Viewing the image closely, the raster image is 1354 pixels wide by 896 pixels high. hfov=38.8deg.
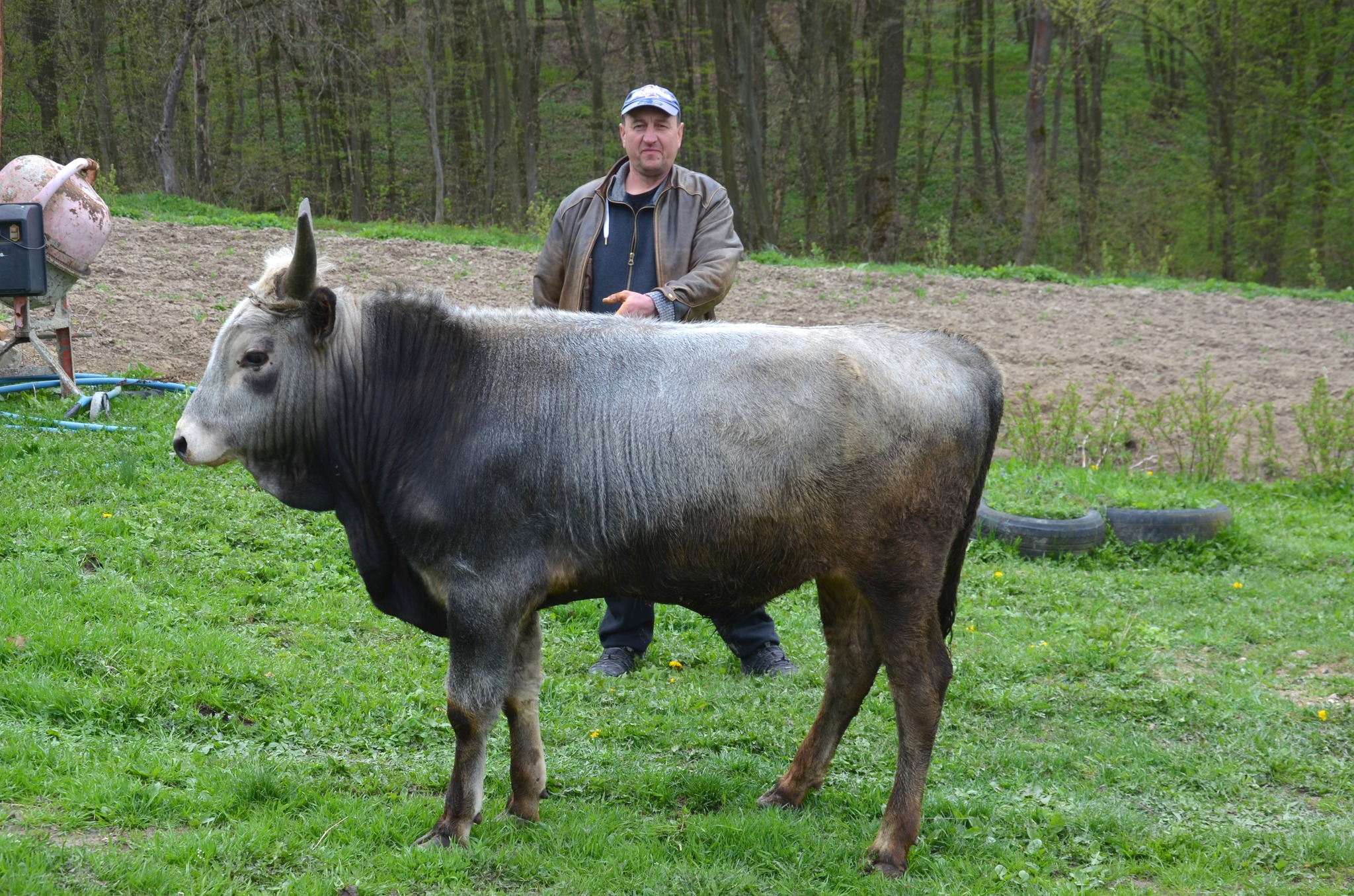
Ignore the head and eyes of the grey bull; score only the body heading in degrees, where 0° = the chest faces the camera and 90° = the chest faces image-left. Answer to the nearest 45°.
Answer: approximately 90°

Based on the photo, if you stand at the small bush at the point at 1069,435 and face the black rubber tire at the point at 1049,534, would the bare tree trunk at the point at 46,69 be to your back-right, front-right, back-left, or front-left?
back-right

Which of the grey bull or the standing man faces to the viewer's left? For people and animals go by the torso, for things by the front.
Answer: the grey bull

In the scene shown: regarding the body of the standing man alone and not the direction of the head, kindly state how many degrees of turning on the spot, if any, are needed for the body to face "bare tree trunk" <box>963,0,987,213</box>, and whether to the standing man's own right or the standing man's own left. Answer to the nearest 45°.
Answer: approximately 180°

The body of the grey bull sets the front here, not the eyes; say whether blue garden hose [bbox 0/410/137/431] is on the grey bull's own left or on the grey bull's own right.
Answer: on the grey bull's own right

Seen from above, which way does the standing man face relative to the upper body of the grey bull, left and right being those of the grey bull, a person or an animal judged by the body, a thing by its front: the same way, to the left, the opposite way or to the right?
to the left

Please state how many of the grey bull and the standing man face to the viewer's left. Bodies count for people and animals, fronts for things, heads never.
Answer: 1
